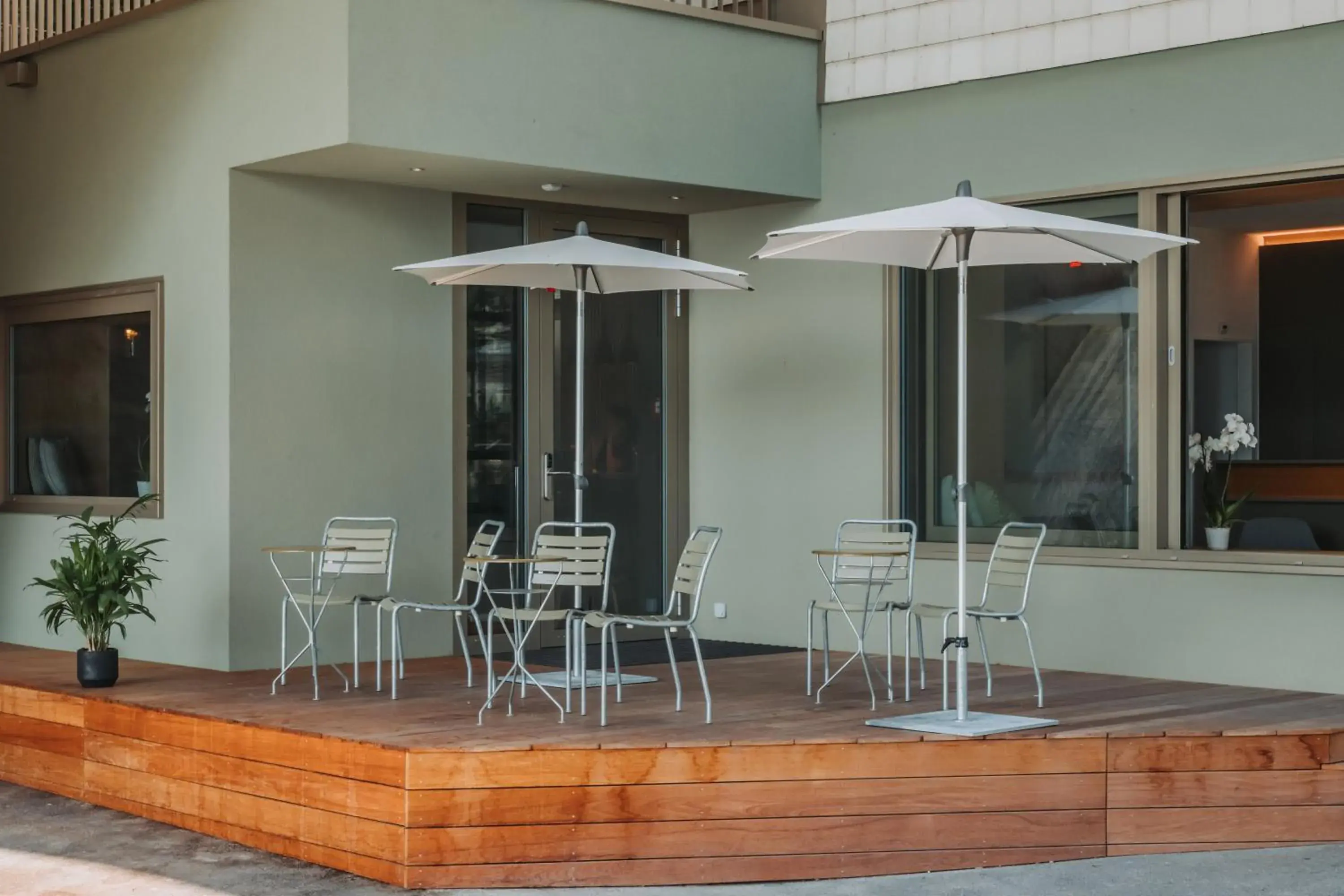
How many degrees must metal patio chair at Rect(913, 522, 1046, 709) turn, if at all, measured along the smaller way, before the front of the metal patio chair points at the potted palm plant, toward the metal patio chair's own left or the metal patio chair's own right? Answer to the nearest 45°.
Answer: approximately 45° to the metal patio chair's own right

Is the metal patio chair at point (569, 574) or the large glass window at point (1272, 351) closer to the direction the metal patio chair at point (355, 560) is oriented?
the metal patio chair

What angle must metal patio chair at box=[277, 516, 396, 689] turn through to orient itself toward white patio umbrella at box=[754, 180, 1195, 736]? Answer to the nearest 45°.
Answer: approximately 90° to its left

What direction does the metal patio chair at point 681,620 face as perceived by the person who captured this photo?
facing to the left of the viewer

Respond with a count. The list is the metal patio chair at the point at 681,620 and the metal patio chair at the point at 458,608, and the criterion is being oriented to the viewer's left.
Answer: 2

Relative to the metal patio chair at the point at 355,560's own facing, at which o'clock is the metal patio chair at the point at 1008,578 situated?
the metal patio chair at the point at 1008,578 is roughly at 8 o'clock from the metal patio chair at the point at 355,560.

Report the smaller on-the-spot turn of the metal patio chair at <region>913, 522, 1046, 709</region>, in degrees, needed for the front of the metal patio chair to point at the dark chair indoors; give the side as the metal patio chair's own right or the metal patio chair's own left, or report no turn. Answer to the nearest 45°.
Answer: approximately 180°

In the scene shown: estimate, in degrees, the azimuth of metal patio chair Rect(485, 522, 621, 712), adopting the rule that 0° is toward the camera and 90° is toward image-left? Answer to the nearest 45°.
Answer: approximately 45°

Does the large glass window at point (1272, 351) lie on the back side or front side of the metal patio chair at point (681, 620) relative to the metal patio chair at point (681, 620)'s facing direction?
on the back side

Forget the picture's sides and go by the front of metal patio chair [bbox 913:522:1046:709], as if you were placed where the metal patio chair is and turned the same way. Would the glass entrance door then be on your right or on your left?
on your right

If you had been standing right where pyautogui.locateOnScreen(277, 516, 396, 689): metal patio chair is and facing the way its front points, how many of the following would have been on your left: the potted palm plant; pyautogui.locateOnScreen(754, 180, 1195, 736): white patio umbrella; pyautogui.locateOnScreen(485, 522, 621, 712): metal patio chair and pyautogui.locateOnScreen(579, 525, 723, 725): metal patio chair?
3

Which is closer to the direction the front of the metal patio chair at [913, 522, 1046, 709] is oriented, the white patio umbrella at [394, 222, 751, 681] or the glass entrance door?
the white patio umbrella

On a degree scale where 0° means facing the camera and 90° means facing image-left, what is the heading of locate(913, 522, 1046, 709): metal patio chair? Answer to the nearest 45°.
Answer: approximately 45°

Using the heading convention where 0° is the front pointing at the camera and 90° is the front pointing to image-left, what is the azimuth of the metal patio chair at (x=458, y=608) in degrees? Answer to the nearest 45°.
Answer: approximately 90°

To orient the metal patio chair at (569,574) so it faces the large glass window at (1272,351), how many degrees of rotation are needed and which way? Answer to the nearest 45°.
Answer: approximately 180°
